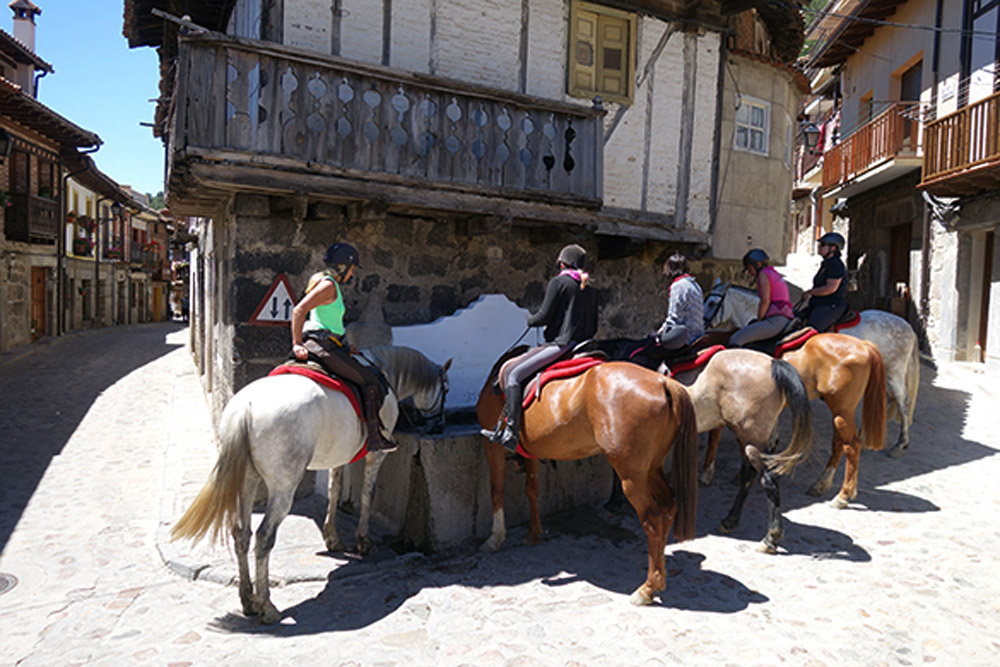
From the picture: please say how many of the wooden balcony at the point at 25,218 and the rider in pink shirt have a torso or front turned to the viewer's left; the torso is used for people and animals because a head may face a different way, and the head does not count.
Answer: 1

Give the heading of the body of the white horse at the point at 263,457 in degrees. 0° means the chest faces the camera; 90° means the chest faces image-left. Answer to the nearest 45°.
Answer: approximately 225°

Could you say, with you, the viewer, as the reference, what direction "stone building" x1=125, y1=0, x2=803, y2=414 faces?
facing the viewer and to the right of the viewer

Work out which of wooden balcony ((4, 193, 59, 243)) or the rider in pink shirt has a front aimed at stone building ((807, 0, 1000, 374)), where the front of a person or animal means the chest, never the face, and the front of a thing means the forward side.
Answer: the wooden balcony

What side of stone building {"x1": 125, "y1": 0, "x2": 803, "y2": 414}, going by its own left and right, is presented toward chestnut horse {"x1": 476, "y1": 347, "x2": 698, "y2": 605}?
front

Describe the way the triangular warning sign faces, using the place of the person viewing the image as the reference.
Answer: facing the viewer

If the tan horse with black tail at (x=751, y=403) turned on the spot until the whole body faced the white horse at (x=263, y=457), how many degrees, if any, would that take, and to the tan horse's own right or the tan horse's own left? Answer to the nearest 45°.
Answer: approximately 90° to the tan horse's own left

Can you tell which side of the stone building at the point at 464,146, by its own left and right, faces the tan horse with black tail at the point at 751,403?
front

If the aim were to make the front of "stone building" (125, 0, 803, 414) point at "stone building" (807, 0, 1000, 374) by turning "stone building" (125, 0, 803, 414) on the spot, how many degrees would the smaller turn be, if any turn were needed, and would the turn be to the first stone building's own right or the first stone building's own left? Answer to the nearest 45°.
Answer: approximately 90° to the first stone building's own left

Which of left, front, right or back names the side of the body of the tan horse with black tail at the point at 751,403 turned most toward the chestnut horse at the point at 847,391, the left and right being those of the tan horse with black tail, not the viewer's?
right

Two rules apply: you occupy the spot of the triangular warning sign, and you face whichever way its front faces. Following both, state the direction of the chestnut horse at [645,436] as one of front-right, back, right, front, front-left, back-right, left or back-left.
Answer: front-left

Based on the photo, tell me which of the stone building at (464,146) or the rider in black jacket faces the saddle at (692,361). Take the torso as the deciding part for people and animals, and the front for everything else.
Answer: the stone building

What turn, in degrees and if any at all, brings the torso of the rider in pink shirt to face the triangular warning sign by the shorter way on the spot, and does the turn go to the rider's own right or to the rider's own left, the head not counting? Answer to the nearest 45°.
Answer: approximately 45° to the rider's own left

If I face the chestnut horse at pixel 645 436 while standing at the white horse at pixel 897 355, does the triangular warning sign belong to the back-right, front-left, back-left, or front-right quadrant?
front-right

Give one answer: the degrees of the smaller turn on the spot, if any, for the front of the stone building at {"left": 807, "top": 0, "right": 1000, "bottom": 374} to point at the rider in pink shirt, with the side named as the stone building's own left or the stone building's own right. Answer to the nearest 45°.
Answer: approximately 45° to the stone building's own left

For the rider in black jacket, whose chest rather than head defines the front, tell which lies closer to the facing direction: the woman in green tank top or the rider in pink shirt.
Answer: the woman in green tank top

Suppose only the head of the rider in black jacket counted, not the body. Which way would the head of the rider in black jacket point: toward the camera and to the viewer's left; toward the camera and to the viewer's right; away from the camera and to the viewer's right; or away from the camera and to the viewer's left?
away from the camera and to the viewer's left

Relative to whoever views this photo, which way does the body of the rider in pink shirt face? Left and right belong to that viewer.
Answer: facing to the left of the viewer

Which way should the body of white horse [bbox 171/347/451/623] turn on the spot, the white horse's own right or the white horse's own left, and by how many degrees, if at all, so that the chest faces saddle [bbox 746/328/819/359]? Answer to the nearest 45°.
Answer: approximately 45° to the white horse's own right
